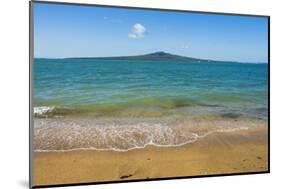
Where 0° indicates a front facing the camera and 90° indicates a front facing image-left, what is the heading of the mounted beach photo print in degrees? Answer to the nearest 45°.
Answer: approximately 315°
